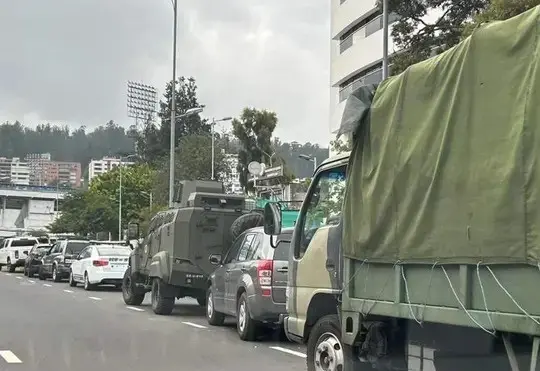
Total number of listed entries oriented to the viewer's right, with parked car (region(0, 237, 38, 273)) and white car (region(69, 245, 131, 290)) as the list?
0

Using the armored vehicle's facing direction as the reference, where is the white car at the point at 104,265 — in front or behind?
in front

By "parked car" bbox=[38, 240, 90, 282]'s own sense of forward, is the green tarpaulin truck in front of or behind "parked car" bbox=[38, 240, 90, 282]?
behind

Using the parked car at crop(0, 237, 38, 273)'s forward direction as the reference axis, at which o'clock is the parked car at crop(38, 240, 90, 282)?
the parked car at crop(38, 240, 90, 282) is roughly at 7 o'clock from the parked car at crop(0, 237, 38, 273).

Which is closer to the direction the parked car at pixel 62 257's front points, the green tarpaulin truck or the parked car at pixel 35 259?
the parked car

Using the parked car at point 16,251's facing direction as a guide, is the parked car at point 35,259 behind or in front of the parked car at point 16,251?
behind

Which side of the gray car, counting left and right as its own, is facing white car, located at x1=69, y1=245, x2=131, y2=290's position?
front

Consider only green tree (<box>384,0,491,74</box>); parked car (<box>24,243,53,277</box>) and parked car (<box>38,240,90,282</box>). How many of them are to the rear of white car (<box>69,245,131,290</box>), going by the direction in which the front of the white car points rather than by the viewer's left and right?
1

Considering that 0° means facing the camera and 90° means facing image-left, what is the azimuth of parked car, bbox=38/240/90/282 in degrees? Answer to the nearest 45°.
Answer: approximately 135°

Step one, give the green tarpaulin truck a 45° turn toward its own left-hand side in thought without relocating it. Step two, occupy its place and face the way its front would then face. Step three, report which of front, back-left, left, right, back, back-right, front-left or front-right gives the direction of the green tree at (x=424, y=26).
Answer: right

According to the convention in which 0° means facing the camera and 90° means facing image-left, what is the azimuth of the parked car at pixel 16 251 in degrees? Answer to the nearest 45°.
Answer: approximately 135°

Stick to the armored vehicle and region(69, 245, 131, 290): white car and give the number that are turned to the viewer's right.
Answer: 0

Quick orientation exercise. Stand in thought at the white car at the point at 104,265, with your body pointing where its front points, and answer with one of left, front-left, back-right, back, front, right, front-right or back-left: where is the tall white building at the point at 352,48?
right

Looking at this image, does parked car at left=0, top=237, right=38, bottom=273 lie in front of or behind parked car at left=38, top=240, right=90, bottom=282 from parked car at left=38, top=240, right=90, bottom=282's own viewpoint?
in front

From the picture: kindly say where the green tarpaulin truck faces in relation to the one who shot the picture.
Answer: facing away from the viewer and to the left of the viewer

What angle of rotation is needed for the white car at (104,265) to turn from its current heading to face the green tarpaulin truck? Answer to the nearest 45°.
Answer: approximately 135° to its left
